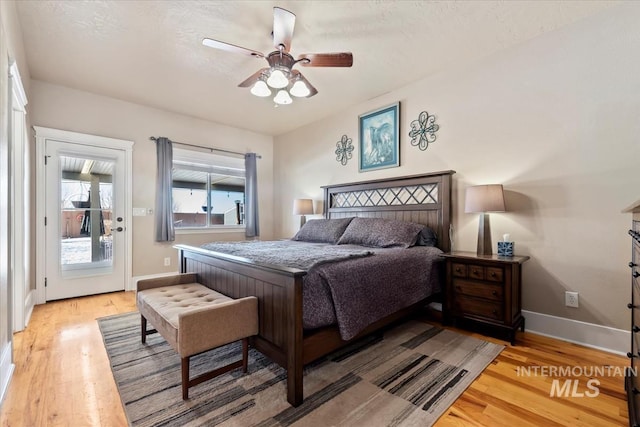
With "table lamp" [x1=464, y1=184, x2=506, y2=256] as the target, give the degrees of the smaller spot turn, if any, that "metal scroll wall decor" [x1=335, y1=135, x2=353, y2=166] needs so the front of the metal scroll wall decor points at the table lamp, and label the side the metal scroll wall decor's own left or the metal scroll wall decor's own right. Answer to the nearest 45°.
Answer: approximately 90° to the metal scroll wall decor's own left

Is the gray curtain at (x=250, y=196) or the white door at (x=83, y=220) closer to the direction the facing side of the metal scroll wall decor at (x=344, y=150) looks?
the white door

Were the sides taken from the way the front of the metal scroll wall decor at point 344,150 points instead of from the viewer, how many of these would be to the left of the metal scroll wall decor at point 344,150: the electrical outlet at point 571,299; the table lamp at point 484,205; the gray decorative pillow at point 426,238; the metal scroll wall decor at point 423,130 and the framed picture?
5

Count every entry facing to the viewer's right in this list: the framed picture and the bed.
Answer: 0

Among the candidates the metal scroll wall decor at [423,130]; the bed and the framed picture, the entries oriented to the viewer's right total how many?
0

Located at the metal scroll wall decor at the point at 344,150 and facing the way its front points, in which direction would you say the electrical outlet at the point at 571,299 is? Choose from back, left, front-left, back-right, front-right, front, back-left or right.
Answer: left

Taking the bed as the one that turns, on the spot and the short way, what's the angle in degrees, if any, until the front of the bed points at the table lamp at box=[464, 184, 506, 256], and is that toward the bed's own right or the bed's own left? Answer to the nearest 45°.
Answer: approximately 135° to the bed's own left

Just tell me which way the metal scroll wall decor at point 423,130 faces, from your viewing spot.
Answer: facing the viewer and to the left of the viewer

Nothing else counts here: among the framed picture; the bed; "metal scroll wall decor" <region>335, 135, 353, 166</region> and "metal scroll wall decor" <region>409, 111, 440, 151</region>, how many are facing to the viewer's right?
0

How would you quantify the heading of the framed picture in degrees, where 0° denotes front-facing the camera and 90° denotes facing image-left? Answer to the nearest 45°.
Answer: approximately 45°

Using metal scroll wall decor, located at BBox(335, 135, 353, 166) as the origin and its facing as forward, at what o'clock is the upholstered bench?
The upholstered bench is roughly at 11 o'clock from the metal scroll wall decor.
